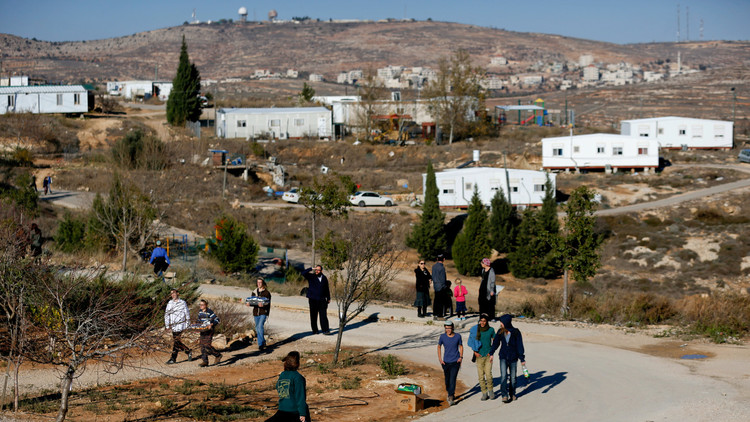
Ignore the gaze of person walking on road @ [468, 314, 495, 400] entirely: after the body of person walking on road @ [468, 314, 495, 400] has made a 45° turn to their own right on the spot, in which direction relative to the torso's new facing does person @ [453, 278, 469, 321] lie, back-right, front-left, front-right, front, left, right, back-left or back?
back-right

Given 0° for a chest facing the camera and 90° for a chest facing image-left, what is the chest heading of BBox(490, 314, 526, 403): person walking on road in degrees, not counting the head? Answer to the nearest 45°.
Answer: approximately 0°

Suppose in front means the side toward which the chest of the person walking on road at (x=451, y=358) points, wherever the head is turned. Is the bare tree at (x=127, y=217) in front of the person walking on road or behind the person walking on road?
behind

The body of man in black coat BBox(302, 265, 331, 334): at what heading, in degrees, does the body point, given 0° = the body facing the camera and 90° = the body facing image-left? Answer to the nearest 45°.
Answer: approximately 0°

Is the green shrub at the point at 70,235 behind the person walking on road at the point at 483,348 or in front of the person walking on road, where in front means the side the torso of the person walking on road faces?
behind

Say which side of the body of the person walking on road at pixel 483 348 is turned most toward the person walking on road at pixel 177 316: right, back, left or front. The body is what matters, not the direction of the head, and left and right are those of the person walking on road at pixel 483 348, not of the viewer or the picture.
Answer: right

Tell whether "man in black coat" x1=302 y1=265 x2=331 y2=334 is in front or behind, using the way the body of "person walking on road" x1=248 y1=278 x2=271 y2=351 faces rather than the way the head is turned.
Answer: behind

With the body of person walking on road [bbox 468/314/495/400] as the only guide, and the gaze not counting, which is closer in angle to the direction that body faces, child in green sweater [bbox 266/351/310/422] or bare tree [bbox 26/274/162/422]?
the child in green sweater

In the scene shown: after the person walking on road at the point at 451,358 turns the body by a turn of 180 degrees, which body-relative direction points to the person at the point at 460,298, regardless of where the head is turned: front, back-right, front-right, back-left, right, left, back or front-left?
front
